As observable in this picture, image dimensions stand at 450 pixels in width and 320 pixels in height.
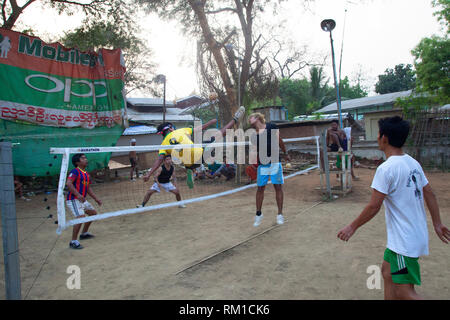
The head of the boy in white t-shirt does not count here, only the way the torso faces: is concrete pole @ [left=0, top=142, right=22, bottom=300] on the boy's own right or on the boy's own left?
on the boy's own left

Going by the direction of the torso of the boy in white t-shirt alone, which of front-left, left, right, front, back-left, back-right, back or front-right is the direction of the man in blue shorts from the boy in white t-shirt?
front

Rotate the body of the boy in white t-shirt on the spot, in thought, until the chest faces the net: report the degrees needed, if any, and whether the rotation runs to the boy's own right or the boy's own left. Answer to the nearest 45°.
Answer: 0° — they already face it

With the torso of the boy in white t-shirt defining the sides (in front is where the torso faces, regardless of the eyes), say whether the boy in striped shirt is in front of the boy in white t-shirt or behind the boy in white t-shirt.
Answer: in front

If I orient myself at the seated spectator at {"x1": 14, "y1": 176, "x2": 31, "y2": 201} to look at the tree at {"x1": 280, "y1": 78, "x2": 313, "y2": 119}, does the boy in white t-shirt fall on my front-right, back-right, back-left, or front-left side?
back-right

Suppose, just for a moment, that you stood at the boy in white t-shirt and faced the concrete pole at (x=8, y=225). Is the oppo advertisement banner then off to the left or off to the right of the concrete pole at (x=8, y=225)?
right

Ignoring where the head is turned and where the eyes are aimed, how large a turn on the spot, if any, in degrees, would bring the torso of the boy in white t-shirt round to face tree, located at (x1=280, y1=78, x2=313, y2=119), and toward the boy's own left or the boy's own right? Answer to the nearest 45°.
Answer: approximately 45° to the boy's own right

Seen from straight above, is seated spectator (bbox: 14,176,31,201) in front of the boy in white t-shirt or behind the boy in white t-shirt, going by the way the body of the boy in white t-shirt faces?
in front

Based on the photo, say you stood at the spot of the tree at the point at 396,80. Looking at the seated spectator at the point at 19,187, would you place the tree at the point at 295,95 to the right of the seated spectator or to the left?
right

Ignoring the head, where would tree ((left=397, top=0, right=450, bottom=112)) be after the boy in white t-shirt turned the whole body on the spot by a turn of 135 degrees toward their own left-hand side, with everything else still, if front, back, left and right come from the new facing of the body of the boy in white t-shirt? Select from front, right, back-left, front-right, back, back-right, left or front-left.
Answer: back

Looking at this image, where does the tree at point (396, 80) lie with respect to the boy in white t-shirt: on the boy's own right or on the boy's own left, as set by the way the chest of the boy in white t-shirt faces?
on the boy's own right

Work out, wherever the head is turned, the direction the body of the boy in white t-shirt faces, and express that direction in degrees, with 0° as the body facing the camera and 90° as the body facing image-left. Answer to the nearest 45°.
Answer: approximately 135°
